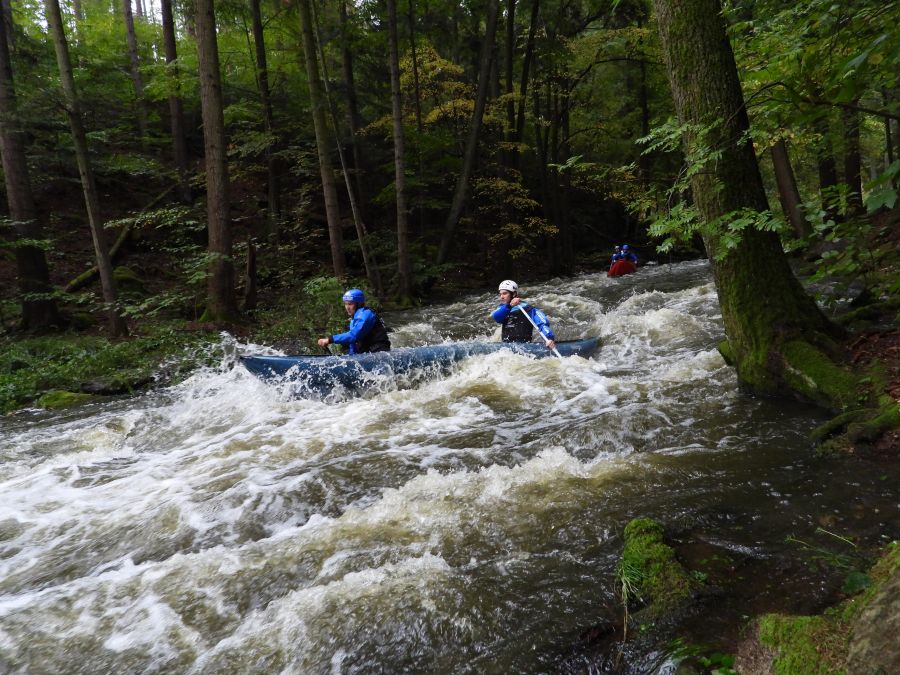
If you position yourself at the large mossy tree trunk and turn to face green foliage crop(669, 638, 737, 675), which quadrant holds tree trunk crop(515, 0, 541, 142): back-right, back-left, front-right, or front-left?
back-right

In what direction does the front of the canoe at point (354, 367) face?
to the viewer's left

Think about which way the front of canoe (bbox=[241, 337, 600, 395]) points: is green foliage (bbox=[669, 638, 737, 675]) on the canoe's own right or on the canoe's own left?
on the canoe's own left

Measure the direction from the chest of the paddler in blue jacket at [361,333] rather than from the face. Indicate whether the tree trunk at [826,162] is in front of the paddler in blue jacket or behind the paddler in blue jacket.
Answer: behind

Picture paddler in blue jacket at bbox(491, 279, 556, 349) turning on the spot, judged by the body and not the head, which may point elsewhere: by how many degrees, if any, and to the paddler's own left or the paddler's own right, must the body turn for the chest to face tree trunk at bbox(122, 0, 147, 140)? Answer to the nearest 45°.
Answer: approximately 90° to the paddler's own right

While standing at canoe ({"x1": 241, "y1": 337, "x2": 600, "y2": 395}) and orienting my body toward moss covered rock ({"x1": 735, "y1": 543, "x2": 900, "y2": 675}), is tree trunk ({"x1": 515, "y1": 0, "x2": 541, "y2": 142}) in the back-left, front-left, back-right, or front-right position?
back-left

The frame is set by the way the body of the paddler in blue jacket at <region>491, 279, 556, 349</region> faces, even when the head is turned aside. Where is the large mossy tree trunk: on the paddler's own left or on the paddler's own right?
on the paddler's own left

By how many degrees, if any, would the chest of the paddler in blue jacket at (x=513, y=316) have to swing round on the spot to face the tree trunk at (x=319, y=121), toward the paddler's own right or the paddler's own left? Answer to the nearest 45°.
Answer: approximately 90° to the paddler's own right

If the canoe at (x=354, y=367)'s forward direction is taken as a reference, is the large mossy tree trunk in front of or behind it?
behind

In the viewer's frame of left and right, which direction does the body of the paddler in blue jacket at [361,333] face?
facing to the left of the viewer
